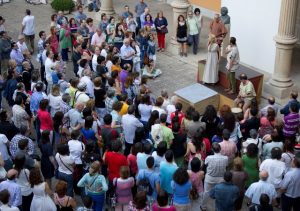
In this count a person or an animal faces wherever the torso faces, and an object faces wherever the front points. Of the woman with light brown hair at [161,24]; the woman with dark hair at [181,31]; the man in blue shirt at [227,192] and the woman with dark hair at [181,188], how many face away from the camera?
2

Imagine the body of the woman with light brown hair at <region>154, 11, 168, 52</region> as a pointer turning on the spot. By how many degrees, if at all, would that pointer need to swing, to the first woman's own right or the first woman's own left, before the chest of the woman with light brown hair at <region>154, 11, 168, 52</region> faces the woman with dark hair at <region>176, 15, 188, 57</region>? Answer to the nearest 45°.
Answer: approximately 45° to the first woman's own left

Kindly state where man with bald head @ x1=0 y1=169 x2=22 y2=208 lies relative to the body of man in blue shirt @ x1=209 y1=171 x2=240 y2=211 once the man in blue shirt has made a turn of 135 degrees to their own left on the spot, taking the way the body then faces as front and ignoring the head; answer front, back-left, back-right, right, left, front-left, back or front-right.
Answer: front-right

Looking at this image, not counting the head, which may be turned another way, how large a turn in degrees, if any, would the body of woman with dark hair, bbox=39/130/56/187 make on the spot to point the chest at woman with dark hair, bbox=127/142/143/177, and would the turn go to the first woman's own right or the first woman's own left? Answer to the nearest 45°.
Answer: approximately 90° to the first woman's own right

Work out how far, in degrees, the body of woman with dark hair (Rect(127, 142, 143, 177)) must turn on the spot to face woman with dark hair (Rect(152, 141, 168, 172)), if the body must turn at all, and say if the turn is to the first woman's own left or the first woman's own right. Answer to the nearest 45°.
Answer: approximately 45° to the first woman's own right

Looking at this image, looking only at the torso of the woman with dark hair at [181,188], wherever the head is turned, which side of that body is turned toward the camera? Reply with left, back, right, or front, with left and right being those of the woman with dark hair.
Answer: back

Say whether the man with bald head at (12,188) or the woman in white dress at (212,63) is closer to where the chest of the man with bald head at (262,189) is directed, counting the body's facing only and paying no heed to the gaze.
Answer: the woman in white dress

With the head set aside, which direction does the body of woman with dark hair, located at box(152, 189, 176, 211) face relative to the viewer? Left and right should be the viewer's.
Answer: facing away from the viewer

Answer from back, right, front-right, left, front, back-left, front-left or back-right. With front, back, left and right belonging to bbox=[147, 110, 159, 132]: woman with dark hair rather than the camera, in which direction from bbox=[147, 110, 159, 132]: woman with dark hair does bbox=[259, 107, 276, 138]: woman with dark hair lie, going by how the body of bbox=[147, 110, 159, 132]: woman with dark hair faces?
front-right

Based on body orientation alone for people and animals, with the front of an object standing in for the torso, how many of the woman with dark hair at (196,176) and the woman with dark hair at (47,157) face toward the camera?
0

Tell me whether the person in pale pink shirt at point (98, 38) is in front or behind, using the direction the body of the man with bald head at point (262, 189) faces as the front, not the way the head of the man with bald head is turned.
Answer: in front

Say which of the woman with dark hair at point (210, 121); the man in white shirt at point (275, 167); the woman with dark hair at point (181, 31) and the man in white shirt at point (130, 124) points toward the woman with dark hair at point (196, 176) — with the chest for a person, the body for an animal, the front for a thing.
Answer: the woman with dark hair at point (181, 31)

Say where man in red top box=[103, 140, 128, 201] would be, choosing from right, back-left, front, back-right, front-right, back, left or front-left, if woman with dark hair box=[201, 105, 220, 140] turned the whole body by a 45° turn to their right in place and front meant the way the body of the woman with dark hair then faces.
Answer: back

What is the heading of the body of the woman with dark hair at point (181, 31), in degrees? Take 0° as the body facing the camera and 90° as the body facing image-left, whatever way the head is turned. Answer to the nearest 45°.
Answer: approximately 0°

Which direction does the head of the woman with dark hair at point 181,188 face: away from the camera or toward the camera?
away from the camera

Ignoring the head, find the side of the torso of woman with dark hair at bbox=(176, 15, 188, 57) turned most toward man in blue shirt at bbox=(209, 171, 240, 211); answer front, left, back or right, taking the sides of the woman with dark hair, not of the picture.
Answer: front

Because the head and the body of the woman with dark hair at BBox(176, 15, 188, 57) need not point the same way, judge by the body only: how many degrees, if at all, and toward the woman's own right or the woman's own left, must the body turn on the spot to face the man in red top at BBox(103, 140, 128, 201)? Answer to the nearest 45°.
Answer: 0° — they already face them
